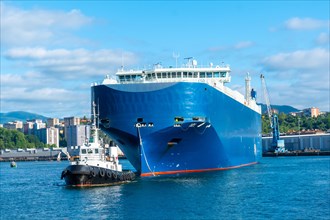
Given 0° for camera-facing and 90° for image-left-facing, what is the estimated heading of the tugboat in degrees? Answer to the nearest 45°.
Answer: approximately 45°
